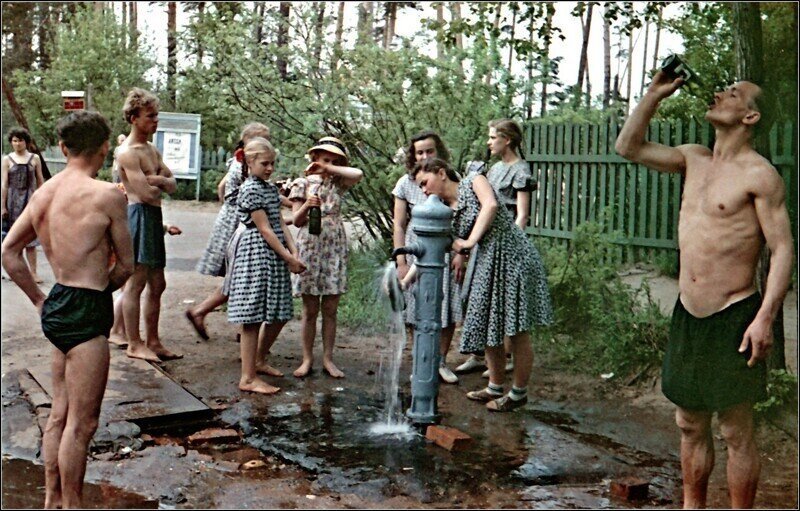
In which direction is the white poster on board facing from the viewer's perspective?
toward the camera

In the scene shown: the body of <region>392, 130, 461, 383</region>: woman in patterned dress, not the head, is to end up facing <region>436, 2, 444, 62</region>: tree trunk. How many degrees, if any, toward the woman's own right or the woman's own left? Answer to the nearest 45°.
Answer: approximately 180°

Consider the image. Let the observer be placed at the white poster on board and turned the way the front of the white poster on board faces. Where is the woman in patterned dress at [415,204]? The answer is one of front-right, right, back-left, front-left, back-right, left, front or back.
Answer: front

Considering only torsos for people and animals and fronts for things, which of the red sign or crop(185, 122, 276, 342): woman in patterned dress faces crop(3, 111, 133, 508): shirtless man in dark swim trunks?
the red sign

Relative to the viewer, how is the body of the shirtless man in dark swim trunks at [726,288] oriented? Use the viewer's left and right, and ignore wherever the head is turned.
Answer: facing the viewer and to the left of the viewer

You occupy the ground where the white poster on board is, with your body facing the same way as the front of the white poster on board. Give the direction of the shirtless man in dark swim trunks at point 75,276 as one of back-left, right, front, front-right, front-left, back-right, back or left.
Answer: front

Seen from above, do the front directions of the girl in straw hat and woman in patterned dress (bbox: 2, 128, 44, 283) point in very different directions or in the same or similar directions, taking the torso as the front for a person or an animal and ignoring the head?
same or similar directions

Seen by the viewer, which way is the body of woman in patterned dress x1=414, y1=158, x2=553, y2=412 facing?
to the viewer's left

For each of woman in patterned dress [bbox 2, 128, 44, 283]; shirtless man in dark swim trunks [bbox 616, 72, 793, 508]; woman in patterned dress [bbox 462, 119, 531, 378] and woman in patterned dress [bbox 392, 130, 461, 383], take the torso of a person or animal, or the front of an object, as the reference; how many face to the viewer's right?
0

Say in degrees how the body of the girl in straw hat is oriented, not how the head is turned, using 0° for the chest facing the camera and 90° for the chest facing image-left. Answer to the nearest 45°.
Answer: approximately 0°

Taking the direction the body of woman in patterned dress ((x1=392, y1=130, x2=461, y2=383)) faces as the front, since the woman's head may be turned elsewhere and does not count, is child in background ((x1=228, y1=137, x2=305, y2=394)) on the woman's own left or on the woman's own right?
on the woman's own right

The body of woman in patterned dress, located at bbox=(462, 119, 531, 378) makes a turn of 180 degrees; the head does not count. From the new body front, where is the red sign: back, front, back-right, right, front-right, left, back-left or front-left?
back-left

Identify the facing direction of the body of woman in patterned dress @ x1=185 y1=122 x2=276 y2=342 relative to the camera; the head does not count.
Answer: to the viewer's right

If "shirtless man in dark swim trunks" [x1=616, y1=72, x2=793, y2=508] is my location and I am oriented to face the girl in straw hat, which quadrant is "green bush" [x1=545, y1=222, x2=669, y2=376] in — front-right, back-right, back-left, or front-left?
front-right

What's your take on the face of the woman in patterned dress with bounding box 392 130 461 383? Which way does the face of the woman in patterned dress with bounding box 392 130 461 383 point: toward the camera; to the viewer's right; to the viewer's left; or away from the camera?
toward the camera

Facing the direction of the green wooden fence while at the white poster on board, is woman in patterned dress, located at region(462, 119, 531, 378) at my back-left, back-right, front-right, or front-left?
front-right

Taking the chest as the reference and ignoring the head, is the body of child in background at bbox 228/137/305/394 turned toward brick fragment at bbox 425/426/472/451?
yes

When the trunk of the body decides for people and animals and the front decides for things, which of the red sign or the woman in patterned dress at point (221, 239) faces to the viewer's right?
the woman in patterned dress
